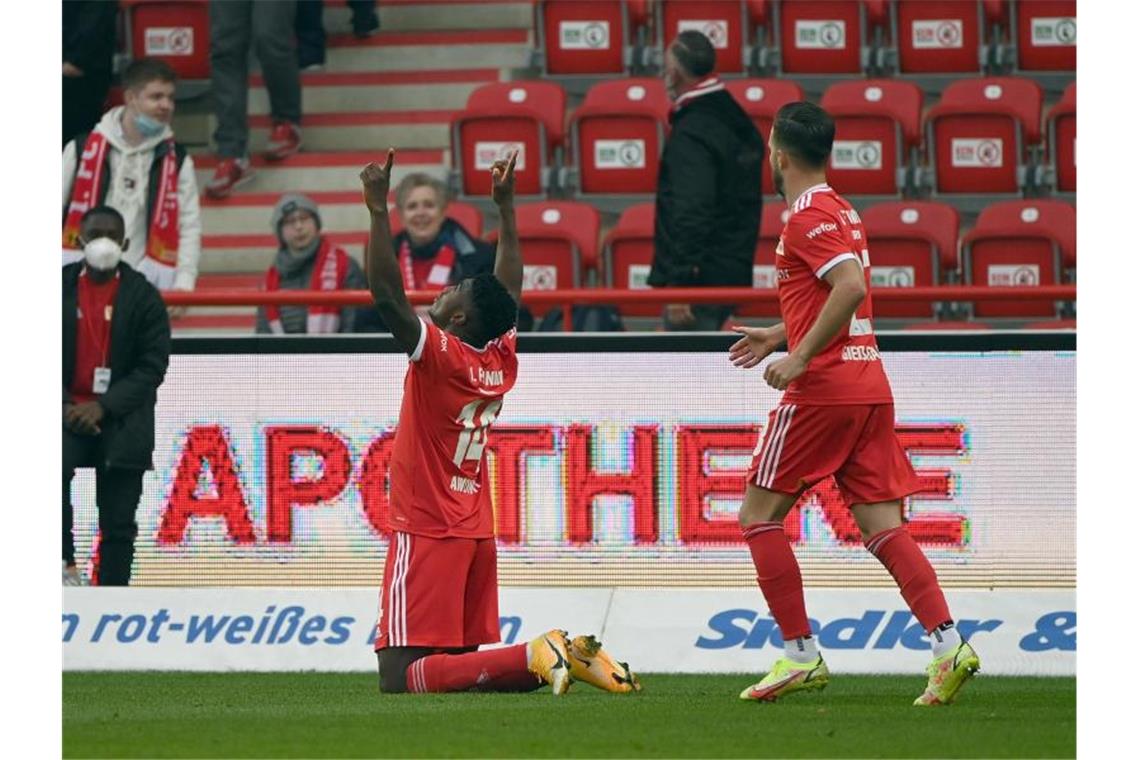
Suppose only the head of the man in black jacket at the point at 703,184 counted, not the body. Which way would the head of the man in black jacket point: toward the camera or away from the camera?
away from the camera

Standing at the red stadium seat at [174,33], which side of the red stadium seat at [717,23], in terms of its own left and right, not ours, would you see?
right

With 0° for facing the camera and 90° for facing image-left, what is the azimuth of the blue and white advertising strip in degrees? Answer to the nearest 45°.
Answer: approximately 0°

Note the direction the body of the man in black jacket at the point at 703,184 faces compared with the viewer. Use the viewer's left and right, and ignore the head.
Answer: facing away from the viewer and to the left of the viewer

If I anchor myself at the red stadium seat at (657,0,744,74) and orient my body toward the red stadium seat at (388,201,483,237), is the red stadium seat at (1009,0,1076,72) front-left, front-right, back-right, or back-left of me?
back-left
